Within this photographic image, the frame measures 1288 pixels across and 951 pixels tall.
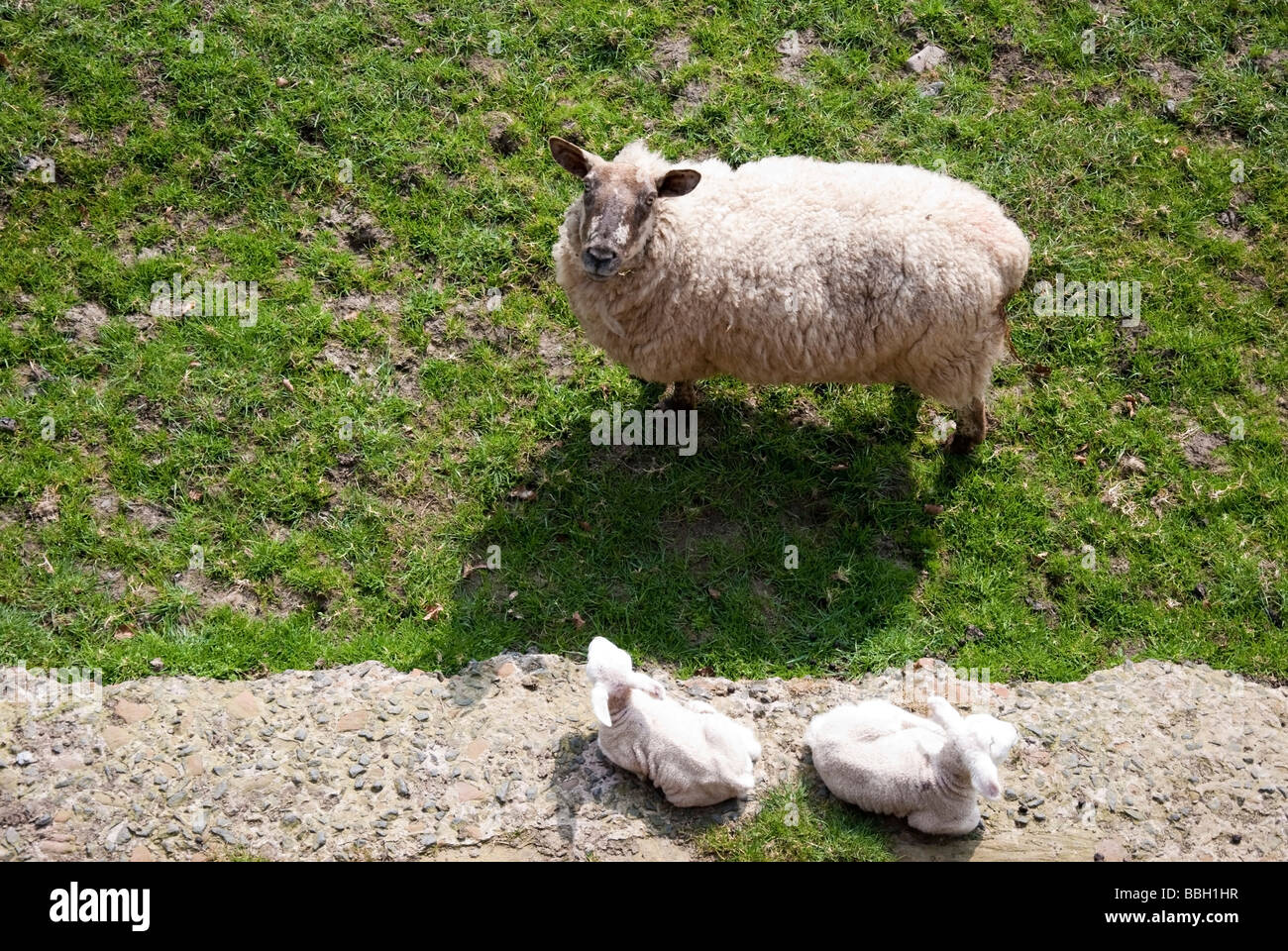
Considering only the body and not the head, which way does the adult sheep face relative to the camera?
to the viewer's left

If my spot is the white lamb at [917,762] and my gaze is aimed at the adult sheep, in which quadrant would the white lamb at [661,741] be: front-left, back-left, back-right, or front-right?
front-left

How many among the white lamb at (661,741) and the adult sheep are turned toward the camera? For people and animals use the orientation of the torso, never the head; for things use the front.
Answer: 0

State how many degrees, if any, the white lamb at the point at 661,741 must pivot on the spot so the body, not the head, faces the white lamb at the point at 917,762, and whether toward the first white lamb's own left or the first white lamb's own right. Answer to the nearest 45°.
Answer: approximately 135° to the first white lamb's own right

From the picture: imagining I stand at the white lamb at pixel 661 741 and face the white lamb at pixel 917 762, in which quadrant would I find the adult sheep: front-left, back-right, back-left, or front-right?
front-left

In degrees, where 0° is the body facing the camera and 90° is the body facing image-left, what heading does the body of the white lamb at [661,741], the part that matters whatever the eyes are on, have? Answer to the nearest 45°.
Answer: approximately 135°
